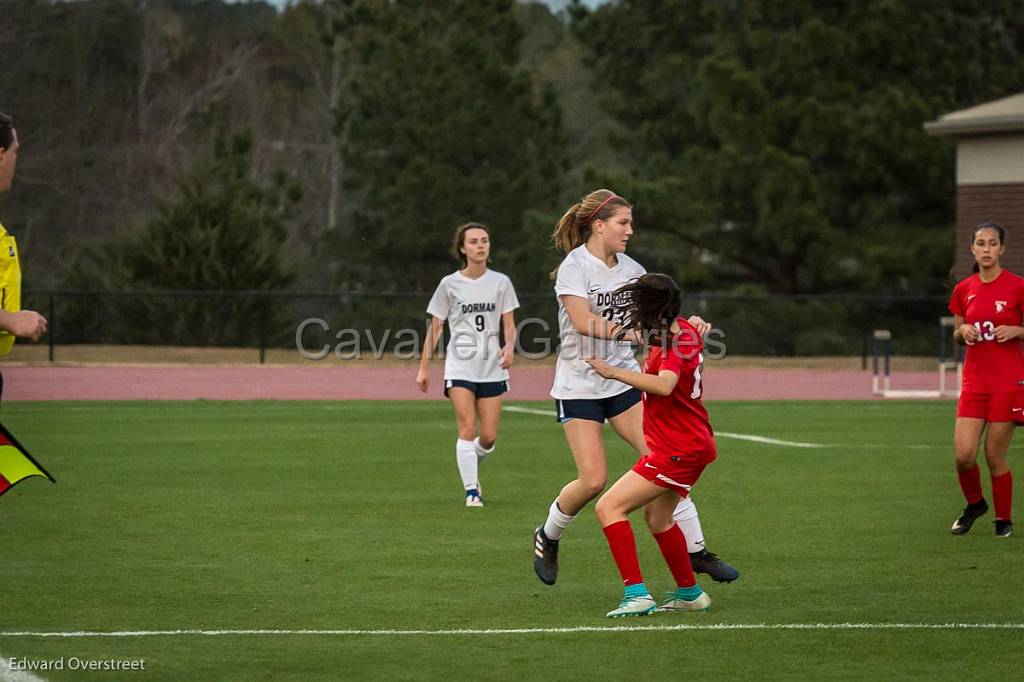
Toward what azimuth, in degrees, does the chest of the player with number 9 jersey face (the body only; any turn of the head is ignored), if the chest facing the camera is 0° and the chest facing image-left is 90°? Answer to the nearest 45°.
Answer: approximately 0°

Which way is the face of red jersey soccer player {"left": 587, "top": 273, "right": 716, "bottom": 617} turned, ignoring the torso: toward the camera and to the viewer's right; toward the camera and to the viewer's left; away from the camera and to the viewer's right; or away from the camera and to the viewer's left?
away from the camera and to the viewer's left

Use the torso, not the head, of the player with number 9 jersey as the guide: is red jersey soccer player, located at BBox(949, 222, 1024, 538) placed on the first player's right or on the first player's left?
on the first player's left

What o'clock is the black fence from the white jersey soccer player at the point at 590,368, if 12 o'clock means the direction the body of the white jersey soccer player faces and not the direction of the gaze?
The black fence is roughly at 7 o'clock from the white jersey soccer player.

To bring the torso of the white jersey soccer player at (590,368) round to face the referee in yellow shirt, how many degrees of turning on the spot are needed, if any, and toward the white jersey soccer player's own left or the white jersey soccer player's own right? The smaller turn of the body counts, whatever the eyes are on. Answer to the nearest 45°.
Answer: approximately 90° to the white jersey soccer player's own right

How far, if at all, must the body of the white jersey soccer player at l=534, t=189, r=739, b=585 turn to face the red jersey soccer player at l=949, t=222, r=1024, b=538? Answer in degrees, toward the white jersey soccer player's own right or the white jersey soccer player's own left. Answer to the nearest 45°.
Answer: approximately 90° to the white jersey soccer player's own left

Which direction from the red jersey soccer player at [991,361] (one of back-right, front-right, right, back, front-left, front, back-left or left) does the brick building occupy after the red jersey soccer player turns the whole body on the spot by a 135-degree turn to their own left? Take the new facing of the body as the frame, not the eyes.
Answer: front-left

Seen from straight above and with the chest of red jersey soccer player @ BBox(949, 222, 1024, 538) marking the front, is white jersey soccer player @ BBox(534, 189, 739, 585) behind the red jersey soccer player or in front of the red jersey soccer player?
in front

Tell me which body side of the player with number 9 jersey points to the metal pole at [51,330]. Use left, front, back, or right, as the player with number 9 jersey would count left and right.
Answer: back

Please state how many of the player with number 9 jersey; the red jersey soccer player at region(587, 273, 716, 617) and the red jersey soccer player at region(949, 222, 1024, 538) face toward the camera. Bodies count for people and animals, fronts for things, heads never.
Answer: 2

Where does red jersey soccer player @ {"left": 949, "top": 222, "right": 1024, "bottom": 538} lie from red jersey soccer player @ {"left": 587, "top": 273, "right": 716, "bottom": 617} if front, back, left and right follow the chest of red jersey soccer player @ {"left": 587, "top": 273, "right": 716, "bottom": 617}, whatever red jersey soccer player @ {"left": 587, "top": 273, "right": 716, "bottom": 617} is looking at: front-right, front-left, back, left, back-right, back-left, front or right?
back-right
